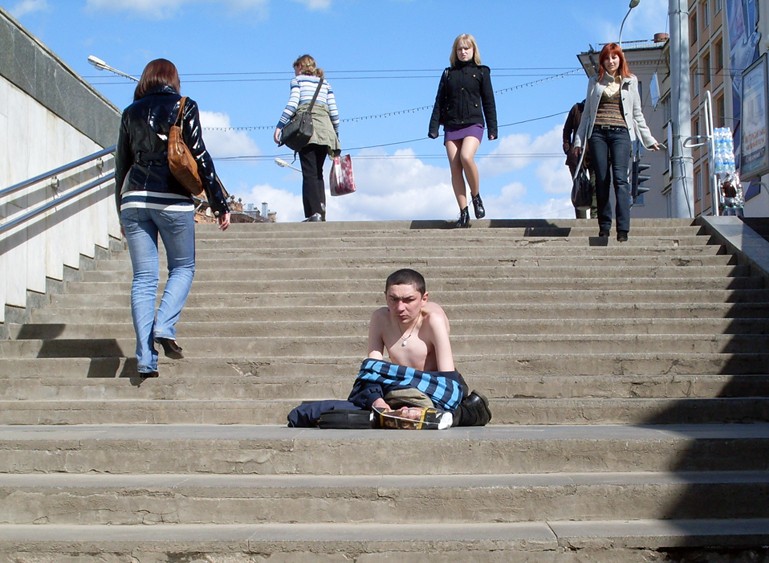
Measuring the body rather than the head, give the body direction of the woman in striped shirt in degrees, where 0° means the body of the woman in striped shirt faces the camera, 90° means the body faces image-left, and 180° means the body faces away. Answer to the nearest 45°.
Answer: approximately 180°

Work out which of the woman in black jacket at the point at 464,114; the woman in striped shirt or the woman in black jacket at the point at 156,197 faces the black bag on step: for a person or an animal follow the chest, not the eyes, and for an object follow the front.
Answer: the woman in black jacket at the point at 464,114

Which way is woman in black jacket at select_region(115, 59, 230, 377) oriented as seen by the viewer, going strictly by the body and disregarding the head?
away from the camera

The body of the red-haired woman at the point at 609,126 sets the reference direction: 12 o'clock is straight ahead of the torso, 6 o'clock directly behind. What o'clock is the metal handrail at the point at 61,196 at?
The metal handrail is roughly at 2 o'clock from the red-haired woman.

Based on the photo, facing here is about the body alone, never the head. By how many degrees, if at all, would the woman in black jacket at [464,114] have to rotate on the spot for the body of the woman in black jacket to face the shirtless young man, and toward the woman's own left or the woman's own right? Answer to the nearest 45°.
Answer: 0° — they already face them

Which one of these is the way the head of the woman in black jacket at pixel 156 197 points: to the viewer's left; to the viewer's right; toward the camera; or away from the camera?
away from the camera

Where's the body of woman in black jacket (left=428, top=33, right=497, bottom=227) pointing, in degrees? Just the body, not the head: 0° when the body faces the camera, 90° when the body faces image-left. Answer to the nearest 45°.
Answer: approximately 0°

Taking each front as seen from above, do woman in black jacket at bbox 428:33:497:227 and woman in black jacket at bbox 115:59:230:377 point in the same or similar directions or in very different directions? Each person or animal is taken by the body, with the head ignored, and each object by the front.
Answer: very different directions

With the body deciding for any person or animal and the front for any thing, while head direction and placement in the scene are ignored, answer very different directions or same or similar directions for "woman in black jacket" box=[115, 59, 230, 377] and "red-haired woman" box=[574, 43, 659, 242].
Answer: very different directions

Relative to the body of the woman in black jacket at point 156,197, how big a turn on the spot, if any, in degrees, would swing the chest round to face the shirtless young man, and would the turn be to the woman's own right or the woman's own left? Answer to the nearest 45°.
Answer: approximately 135° to the woman's own right
